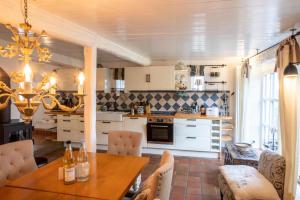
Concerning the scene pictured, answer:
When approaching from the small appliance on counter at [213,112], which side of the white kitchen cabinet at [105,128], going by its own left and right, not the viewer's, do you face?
left

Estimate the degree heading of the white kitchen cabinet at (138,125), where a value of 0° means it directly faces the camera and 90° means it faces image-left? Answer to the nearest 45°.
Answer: approximately 0°

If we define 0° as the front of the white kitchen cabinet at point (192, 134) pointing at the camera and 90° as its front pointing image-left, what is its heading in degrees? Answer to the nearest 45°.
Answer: approximately 0°

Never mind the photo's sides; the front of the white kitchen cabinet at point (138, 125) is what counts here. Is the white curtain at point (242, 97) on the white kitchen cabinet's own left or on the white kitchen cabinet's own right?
on the white kitchen cabinet's own left
